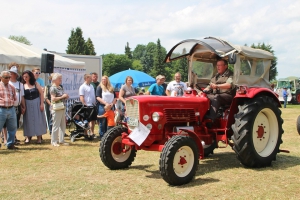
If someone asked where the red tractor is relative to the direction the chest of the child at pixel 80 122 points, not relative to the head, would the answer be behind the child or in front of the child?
in front

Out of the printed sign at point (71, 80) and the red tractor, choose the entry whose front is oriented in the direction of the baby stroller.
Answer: the printed sign

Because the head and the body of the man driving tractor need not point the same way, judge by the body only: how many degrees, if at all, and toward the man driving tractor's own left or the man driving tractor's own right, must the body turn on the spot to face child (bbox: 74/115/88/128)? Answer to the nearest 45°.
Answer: approximately 90° to the man driving tractor's own right

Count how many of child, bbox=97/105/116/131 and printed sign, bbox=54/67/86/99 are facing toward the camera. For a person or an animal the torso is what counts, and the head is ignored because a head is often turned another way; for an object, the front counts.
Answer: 1

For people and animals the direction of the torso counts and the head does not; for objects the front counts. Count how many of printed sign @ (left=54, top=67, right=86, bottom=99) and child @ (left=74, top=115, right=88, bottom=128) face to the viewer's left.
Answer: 0

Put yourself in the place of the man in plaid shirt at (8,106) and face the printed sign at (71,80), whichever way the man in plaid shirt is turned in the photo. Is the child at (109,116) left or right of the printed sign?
right

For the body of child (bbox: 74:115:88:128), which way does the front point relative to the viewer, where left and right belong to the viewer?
facing the viewer and to the right of the viewer

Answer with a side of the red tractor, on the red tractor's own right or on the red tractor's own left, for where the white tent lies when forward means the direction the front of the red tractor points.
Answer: on the red tractor's own right

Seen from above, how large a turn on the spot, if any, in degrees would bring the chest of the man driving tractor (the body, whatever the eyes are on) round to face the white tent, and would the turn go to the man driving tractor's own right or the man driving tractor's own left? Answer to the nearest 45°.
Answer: approximately 90° to the man driving tractor's own right

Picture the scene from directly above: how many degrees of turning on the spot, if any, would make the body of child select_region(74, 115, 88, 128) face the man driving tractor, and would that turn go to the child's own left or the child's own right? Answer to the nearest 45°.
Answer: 0° — they already face them

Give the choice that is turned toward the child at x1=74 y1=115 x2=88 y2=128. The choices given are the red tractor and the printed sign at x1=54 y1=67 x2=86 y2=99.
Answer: the printed sign

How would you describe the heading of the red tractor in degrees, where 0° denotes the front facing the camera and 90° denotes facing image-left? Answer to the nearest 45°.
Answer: approximately 45°
